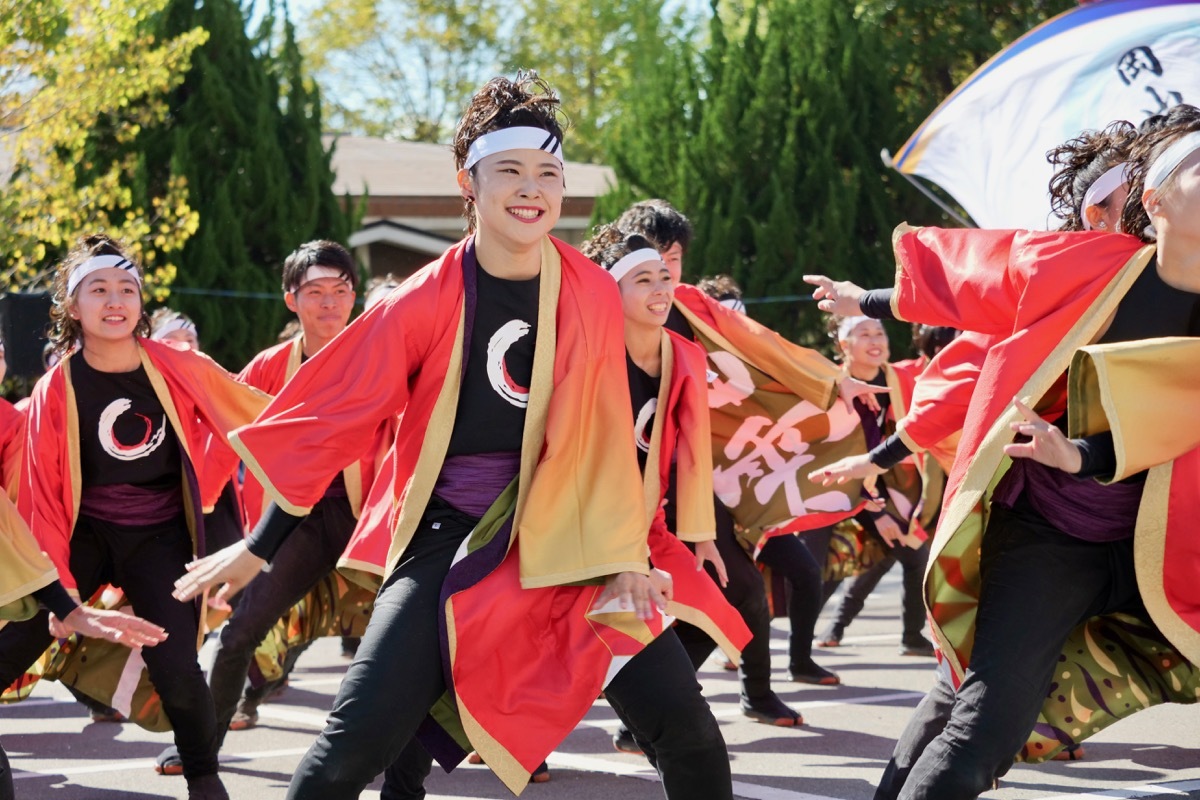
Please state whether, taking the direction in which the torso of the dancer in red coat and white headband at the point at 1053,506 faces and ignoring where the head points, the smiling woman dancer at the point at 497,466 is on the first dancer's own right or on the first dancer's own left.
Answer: on the first dancer's own right
